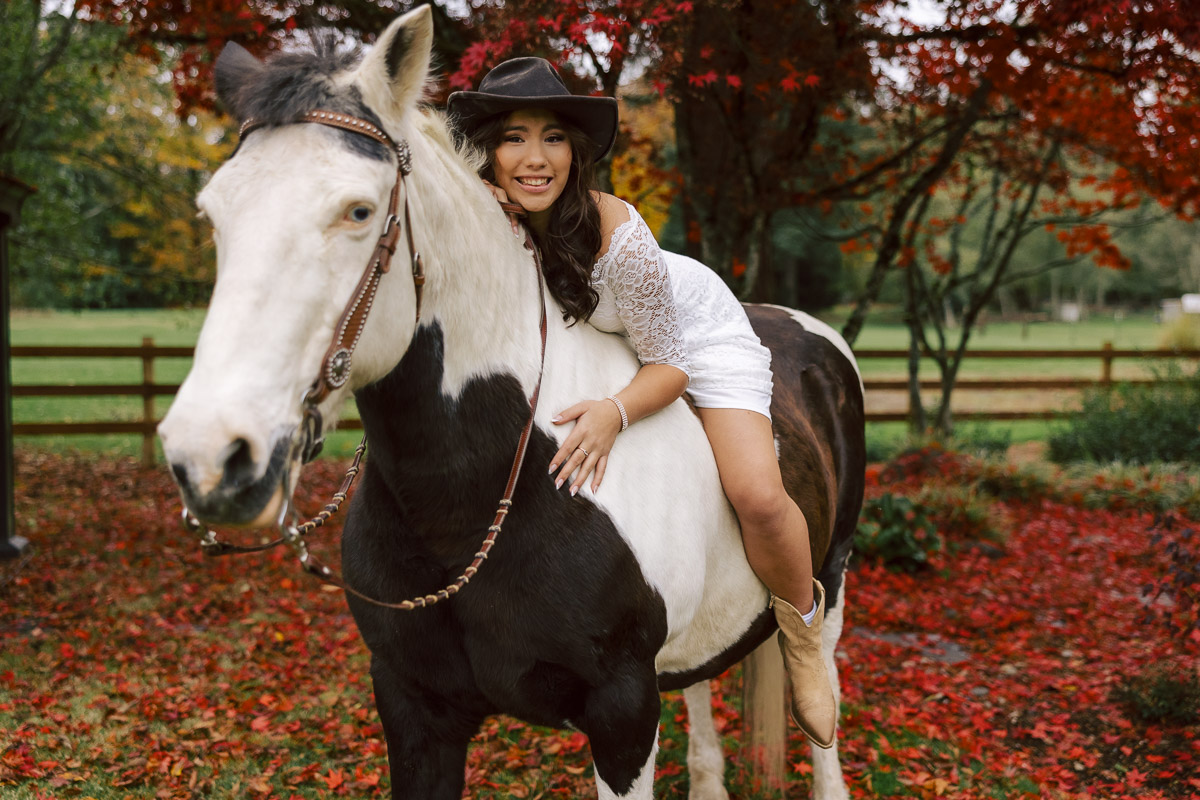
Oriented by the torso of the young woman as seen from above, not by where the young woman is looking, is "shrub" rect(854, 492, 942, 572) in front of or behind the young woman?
behind

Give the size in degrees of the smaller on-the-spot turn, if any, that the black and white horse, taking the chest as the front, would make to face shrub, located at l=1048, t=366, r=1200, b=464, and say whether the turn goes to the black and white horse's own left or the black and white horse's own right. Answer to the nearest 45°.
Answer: approximately 180°

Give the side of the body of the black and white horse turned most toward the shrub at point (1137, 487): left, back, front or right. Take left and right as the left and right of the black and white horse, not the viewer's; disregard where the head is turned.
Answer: back

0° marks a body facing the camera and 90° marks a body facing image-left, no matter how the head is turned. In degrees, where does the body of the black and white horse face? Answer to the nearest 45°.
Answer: approximately 45°

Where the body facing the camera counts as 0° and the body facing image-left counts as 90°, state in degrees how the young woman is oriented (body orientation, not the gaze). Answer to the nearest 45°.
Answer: approximately 45°

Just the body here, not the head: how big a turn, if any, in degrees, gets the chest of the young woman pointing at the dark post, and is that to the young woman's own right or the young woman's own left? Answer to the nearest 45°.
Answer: approximately 90° to the young woman's own right

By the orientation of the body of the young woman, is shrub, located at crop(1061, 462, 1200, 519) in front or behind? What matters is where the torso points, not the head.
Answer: behind
